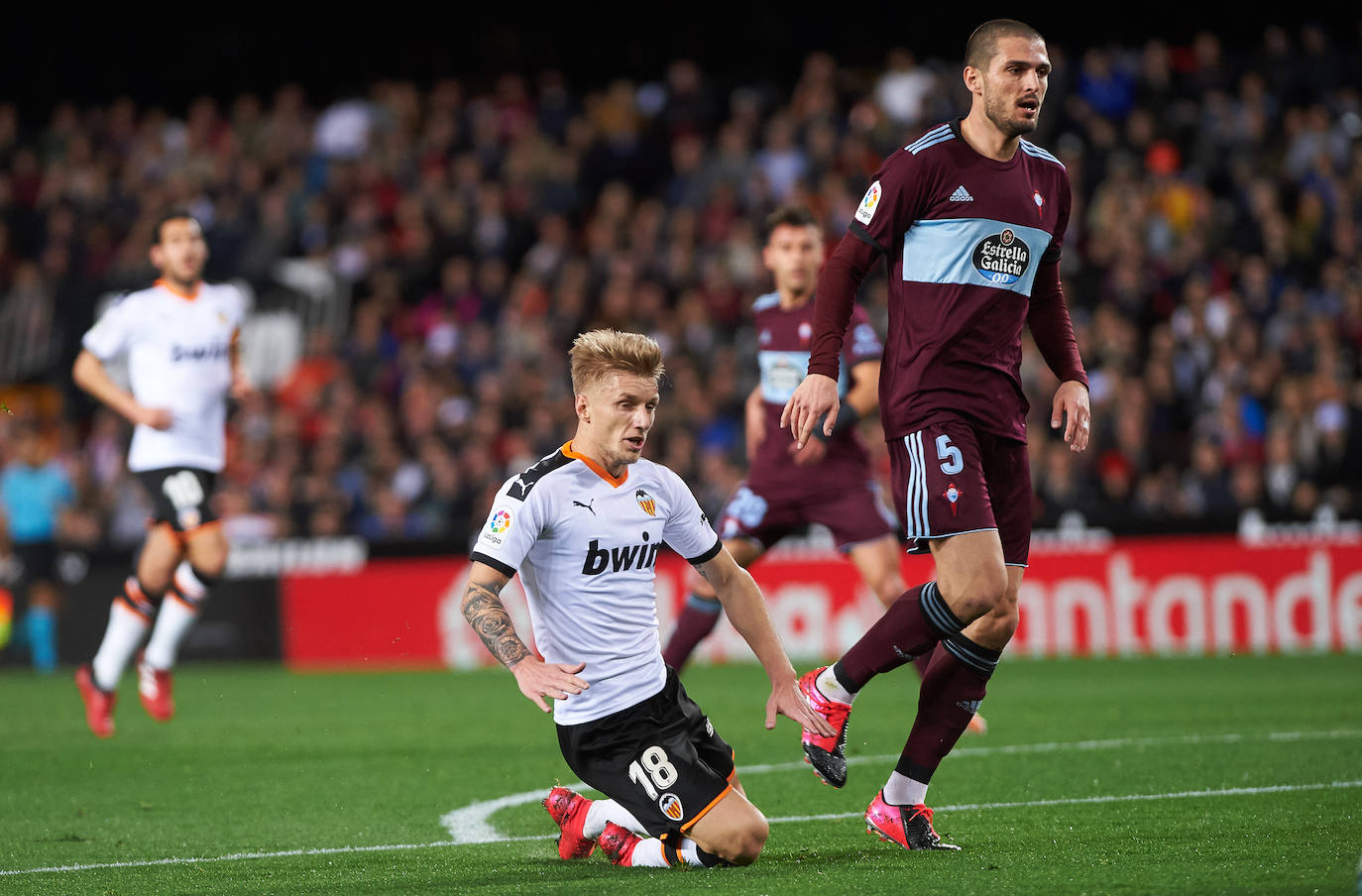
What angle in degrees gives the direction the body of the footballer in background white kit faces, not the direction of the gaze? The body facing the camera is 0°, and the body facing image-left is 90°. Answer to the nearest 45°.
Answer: approximately 315°

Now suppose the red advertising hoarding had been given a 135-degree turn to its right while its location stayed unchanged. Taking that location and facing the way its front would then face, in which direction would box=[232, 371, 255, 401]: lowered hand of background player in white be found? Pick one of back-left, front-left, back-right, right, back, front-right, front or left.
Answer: left

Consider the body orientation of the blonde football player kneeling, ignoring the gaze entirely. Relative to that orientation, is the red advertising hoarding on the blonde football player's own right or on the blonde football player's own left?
on the blonde football player's own left

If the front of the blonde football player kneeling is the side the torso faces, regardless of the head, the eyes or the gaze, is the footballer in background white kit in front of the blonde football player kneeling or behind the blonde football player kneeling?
behind

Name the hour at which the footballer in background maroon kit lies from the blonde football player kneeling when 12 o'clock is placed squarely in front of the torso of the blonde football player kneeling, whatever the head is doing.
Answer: The footballer in background maroon kit is roughly at 8 o'clock from the blonde football player kneeling.

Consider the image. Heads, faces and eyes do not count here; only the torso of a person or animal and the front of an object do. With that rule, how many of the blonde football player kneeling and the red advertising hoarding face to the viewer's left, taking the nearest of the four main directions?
0

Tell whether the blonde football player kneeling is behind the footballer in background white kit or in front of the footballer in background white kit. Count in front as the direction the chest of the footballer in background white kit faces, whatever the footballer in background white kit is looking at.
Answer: in front

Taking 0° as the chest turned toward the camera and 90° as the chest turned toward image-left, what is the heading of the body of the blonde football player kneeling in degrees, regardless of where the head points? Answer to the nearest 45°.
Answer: approximately 315°

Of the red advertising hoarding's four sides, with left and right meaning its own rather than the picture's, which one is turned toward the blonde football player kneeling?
front

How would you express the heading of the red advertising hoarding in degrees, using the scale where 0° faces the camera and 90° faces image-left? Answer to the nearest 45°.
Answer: approximately 0°
